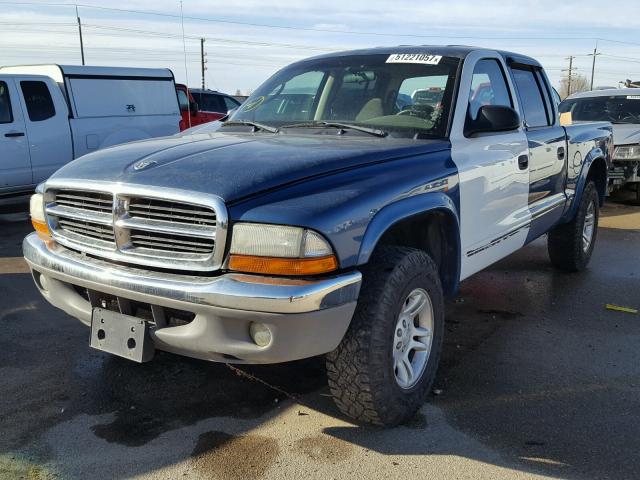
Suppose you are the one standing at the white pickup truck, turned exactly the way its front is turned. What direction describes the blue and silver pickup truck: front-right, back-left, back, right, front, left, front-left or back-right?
left

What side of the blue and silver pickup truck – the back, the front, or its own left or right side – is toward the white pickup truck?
right

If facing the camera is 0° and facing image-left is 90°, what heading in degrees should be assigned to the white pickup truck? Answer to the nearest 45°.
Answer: approximately 90°

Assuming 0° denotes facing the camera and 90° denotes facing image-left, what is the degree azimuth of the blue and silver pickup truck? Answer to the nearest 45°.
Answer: approximately 45°
